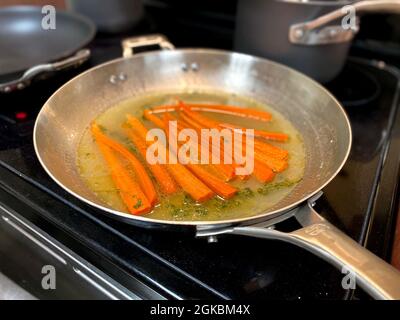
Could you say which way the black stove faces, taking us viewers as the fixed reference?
facing the viewer and to the left of the viewer
